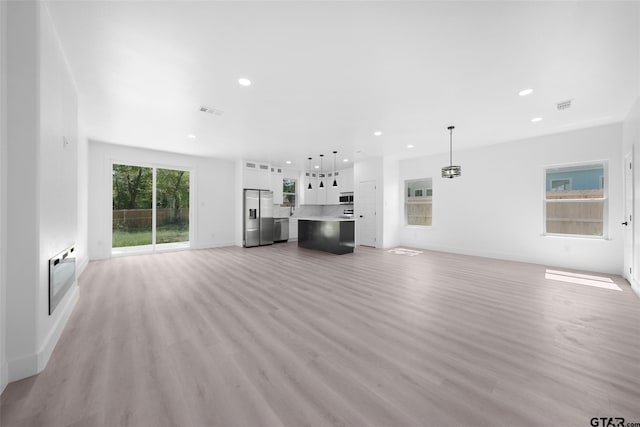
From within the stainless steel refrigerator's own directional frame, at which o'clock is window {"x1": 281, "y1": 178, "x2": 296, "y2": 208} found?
The window is roughly at 9 o'clock from the stainless steel refrigerator.

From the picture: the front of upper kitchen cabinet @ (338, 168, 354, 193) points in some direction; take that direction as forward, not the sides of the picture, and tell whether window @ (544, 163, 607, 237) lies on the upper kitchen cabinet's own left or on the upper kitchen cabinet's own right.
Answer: on the upper kitchen cabinet's own left

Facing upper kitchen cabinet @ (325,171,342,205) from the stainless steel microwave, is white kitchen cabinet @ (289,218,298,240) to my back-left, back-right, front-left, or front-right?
front-left

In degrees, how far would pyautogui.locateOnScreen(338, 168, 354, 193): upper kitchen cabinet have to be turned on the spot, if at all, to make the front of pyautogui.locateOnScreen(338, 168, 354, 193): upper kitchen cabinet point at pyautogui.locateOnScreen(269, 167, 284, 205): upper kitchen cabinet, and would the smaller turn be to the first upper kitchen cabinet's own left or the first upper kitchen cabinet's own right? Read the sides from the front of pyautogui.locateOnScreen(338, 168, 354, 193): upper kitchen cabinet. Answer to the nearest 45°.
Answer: approximately 45° to the first upper kitchen cabinet's own right

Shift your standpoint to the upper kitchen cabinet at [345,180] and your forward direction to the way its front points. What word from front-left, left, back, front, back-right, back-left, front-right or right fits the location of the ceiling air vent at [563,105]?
left

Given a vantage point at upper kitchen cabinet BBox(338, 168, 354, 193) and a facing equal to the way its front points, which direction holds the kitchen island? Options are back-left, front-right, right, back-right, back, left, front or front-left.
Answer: front-left

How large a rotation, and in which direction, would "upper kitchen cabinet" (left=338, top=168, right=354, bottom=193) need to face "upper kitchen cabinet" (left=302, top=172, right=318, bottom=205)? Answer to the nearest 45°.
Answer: approximately 45° to its right

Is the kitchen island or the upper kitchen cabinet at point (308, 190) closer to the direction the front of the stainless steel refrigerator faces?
the kitchen island

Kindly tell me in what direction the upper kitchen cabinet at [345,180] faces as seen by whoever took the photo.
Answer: facing the viewer and to the left of the viewer

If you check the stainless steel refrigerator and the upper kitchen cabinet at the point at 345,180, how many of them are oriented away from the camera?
0

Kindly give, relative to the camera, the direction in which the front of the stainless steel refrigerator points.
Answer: facing the viewer and to the right of the viewer

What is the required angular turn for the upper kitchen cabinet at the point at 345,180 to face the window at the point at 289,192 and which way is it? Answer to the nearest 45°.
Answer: approximately 45° to its right
